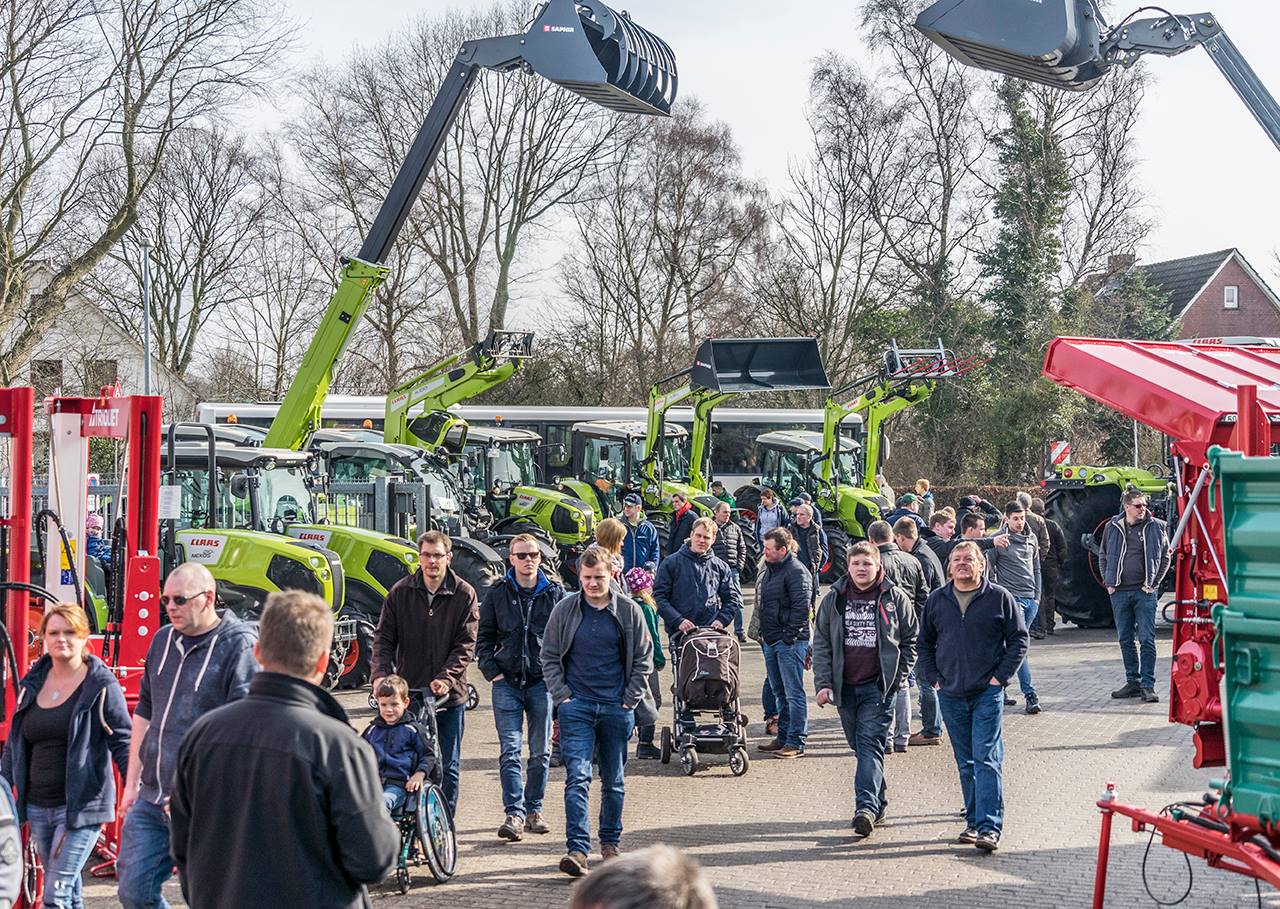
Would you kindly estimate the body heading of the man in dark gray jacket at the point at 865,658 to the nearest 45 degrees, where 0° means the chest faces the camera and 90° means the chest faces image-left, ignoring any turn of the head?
approximately 0°

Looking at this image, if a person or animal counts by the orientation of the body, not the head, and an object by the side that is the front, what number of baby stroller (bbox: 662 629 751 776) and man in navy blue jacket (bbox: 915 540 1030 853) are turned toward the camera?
2

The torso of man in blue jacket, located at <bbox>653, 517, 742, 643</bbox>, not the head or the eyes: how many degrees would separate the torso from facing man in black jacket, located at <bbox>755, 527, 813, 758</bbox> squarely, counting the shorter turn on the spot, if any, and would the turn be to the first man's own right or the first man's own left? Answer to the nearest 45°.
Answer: approximately 90° to the first man's own left

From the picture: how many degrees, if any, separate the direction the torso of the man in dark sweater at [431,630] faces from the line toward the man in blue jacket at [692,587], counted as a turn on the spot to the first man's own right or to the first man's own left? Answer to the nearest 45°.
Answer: approximately 135° to the first man's own left

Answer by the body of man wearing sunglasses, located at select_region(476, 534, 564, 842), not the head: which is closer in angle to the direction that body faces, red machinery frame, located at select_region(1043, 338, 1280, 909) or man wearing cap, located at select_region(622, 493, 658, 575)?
the red machinery frame
